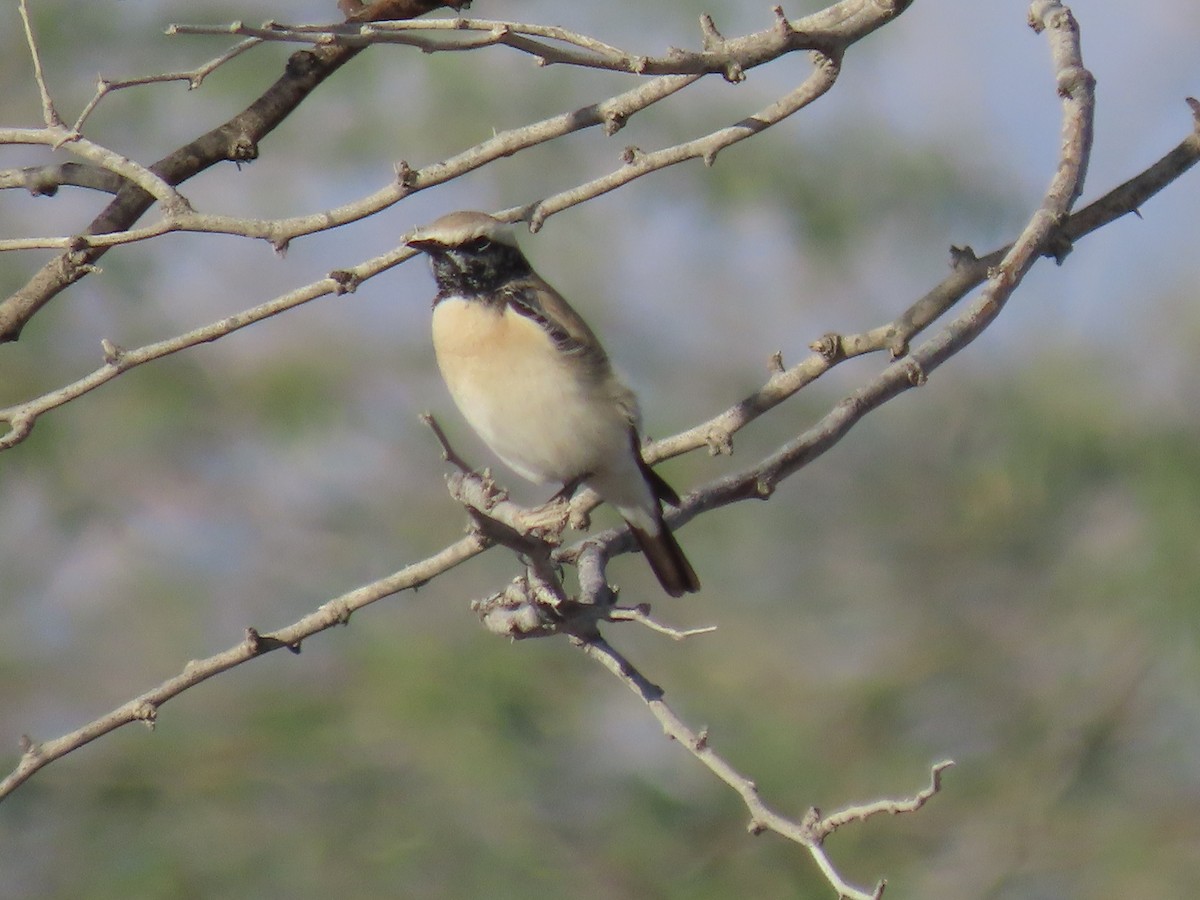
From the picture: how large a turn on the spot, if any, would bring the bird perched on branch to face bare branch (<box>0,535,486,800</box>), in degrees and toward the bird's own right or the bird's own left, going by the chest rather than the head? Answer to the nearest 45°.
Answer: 0° — it already faces it

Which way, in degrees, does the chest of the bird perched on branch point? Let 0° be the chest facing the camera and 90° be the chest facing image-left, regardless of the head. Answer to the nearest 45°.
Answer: approximately 45°

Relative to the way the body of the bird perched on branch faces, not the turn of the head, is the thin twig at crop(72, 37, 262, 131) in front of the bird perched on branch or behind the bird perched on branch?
in front

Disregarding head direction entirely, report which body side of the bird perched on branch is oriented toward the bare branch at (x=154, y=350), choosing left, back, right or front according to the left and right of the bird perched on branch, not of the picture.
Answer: front
